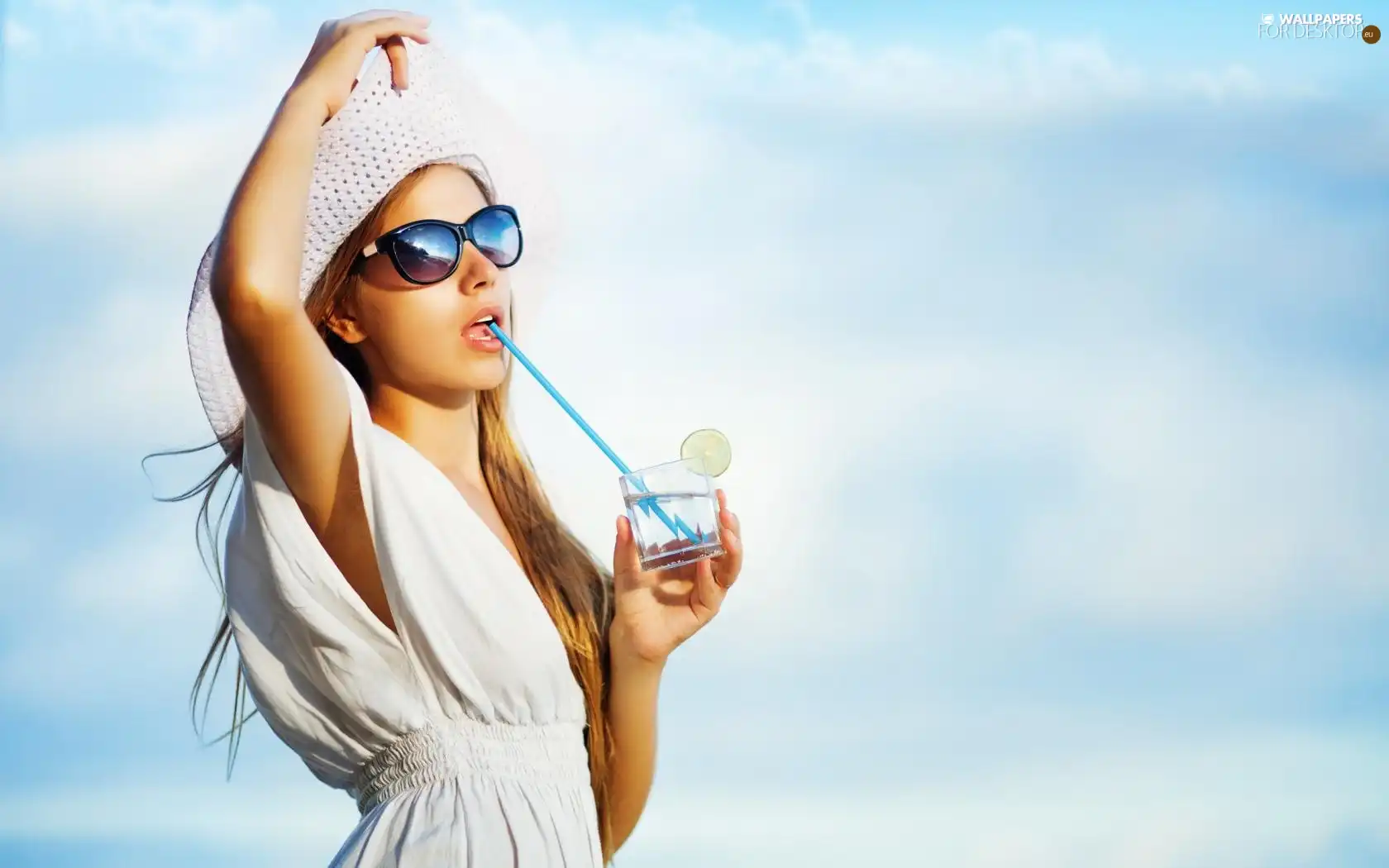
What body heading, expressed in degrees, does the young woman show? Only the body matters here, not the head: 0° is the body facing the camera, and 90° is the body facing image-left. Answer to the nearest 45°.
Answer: approximately 315°

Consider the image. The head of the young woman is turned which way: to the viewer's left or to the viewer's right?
to the viewer's right
